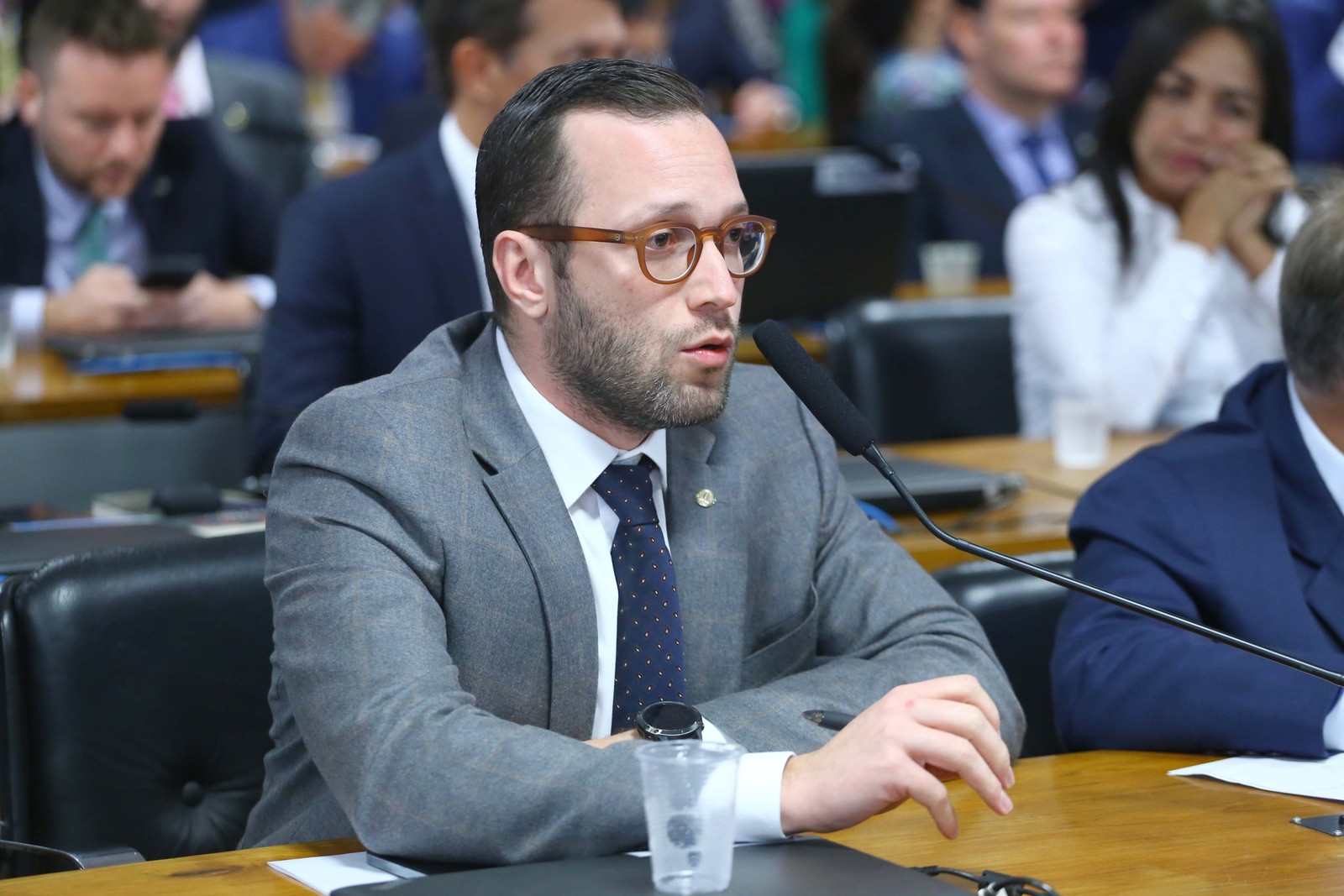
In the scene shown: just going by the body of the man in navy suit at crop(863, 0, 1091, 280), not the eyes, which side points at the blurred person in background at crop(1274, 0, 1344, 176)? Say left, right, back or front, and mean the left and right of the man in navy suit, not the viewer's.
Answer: left

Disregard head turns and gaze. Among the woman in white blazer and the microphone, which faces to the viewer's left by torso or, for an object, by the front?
the microphone

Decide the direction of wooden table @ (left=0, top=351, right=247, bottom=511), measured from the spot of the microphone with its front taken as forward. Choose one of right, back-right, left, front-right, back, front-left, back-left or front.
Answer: front-right

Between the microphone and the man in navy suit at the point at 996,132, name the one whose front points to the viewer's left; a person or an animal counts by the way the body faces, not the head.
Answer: the microphone

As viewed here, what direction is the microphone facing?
to the viewer's left

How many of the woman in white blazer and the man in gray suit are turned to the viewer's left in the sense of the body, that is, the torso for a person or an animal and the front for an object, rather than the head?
0

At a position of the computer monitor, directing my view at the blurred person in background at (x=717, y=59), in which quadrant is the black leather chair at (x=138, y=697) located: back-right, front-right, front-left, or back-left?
back-left

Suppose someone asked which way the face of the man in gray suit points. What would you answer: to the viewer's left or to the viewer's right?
to the viewer's right

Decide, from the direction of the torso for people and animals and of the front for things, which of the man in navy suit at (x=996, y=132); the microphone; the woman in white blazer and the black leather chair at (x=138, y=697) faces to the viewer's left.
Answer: the microphone
